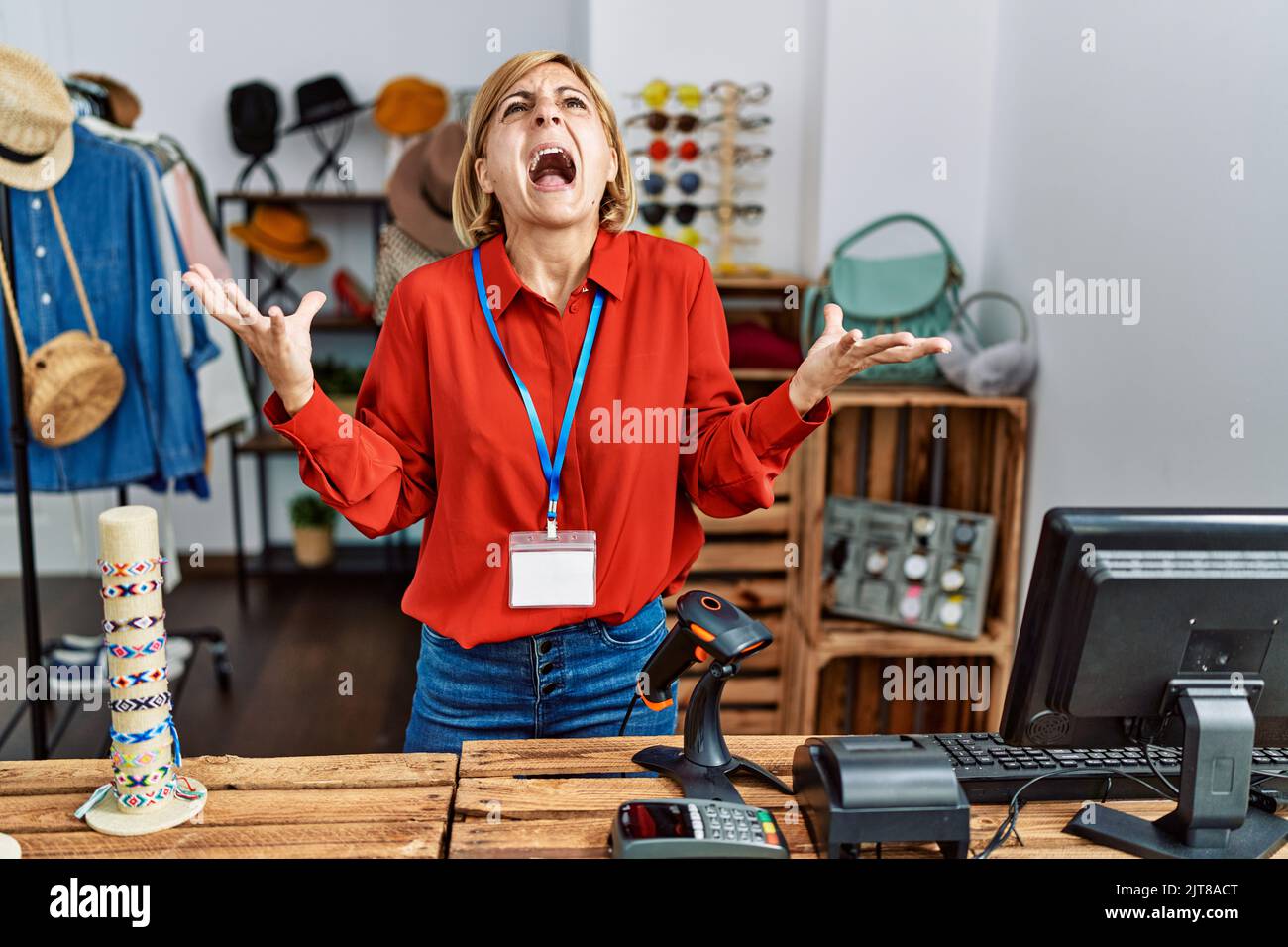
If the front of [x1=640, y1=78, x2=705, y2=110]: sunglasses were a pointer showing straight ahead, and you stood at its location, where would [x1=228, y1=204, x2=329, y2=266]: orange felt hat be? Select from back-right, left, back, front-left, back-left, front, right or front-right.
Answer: back-right

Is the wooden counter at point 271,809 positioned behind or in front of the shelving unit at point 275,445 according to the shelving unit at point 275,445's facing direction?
in front

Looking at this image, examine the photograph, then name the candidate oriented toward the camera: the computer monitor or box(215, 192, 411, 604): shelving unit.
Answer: the shelving unit

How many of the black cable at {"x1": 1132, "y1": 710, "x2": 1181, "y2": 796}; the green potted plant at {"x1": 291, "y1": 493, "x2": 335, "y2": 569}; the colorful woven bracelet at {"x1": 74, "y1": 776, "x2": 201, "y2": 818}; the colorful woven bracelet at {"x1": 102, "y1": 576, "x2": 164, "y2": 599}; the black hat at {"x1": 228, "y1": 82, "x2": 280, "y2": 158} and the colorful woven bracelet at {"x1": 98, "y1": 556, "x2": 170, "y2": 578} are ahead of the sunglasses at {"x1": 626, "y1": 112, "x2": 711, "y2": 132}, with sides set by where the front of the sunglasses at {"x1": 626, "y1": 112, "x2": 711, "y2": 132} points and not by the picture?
4

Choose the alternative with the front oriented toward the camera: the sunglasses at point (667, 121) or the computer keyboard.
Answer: the sunglasses

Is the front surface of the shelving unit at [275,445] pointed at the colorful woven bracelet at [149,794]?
yes

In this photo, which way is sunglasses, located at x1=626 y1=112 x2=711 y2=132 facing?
toward the camera

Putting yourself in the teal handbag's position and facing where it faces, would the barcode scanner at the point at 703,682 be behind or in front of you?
in front

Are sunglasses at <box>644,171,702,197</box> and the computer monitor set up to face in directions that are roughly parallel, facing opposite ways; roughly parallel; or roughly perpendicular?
roughly parallel, facing opposite ways

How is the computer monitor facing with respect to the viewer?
away from the camera

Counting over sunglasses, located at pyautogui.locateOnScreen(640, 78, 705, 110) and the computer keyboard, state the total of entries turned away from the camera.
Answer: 1

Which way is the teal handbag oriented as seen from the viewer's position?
toward the camera

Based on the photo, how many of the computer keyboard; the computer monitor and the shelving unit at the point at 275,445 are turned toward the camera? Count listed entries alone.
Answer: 1
